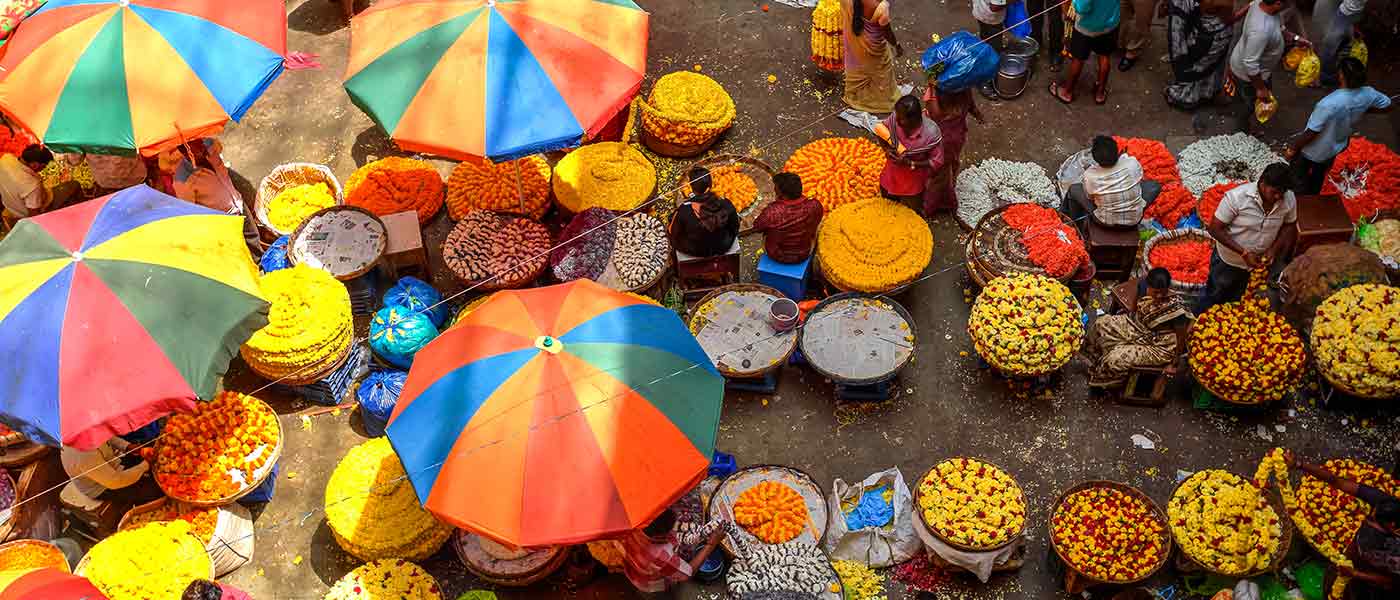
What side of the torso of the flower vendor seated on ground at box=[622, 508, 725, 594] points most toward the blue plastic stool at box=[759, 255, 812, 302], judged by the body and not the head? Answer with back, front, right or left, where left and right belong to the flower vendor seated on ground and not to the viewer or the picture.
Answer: front

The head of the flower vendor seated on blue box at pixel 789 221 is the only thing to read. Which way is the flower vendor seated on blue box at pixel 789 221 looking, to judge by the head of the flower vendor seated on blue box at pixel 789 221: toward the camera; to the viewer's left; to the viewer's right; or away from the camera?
away from the camera

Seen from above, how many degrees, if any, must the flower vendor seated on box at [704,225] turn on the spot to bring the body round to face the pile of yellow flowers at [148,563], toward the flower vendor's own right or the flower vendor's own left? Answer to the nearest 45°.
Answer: approximately 135° to the flower vendor's own left

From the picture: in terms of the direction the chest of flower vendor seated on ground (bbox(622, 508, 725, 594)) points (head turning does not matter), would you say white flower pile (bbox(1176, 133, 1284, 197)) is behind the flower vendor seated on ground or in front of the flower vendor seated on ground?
in front

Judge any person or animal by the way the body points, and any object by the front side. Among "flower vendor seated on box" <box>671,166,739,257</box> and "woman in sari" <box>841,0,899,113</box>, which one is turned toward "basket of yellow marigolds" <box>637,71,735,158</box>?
the flower vendor seated on box

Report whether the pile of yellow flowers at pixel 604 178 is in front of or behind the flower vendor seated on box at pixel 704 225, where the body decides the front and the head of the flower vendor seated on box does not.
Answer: in front

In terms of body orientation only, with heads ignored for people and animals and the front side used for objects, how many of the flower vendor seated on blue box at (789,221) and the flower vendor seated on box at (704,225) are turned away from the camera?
2

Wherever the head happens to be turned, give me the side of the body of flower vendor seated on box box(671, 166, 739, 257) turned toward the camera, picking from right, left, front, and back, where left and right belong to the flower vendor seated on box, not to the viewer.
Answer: back

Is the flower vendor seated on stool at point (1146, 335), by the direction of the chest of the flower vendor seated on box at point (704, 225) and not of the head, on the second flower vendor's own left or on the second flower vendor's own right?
on the second flower vendor's own right

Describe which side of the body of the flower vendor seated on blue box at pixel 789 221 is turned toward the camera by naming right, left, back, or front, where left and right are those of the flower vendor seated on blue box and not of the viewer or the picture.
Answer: back

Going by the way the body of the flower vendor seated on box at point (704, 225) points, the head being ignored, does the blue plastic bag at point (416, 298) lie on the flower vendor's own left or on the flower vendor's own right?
on the flower vendor's own left

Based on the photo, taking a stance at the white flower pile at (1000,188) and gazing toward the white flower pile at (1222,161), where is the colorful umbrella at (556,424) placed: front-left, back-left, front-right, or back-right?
back-right

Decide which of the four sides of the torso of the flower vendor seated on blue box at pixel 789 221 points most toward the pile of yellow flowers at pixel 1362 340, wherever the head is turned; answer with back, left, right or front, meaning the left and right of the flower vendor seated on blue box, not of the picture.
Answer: right
